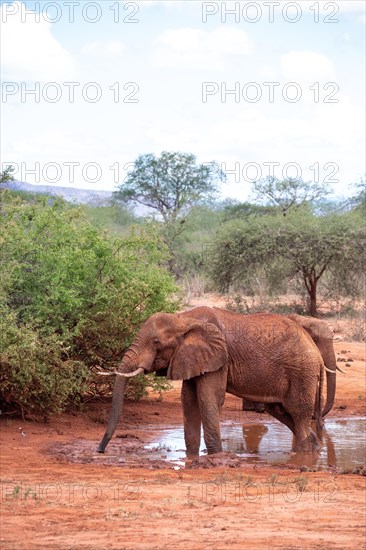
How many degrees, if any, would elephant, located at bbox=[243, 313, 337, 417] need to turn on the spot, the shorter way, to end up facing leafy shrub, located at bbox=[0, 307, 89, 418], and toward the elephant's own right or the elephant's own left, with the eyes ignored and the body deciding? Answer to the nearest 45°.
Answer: approximately 135° to the elephant's own right

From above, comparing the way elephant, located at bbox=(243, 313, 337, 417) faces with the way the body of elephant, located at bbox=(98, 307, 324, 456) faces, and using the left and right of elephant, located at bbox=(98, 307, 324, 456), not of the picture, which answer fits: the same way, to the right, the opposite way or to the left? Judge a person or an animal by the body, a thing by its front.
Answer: the opposite way

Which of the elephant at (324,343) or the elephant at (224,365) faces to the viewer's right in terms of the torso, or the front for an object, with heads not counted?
the elephant at (324,343)

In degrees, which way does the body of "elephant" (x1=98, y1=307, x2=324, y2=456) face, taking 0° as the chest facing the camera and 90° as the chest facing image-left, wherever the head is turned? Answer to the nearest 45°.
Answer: approximately 90°

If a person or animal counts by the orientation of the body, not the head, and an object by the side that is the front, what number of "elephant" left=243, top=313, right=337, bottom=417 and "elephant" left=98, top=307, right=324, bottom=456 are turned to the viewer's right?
1

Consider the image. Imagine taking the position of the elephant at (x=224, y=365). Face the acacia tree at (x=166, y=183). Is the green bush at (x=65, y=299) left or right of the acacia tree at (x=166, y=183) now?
left

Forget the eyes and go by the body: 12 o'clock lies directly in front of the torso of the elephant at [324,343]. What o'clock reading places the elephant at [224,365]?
the elephant at [224,365] is roughly at 4 o'clock from the elephant at [324,343].

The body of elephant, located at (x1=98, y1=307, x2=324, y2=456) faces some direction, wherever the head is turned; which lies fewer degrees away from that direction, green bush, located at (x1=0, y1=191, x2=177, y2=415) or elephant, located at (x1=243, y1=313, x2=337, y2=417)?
the green bush

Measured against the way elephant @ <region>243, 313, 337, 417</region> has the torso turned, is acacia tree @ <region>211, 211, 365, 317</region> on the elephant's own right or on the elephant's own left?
on the elephant's own left

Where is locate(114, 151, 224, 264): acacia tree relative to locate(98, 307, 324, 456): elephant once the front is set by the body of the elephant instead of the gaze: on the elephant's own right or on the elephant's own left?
on the elephant's own right

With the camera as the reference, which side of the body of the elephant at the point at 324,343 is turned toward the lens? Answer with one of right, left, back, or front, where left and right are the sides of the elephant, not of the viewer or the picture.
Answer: right

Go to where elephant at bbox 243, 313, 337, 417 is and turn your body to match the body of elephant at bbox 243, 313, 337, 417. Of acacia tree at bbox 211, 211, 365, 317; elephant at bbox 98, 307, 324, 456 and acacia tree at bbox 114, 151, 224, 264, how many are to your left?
2

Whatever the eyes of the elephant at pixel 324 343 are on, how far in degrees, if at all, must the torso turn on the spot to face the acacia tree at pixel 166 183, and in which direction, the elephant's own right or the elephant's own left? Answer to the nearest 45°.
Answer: approximately 90° to the elephant's own left

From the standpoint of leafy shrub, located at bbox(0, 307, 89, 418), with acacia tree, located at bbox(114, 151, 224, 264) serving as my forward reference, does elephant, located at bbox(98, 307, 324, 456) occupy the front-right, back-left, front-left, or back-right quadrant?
back-right
